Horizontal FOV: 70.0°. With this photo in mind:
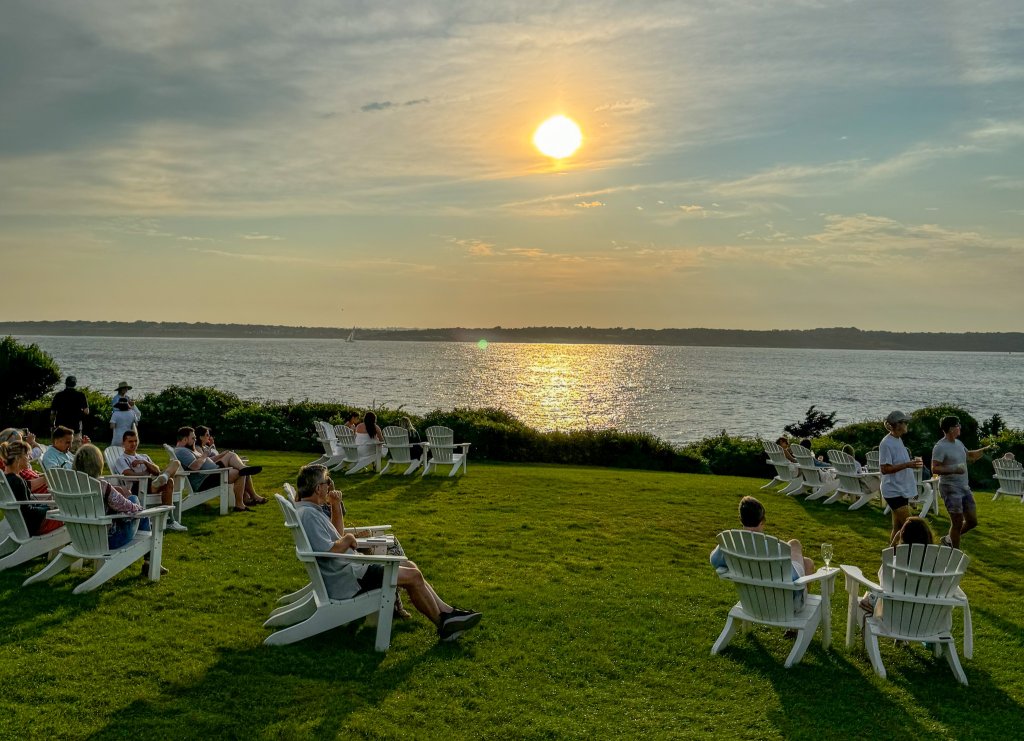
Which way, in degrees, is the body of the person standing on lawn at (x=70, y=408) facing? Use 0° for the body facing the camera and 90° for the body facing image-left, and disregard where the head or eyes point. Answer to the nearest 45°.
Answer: approximately 180°

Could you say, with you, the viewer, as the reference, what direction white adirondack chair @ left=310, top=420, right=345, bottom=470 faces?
facing away from the viewer and to the right of the viewer

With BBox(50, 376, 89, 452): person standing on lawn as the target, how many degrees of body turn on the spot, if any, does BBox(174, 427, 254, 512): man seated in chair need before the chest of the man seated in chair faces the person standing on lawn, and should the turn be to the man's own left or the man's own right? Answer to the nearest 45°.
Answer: approximately 135° to the man's own left

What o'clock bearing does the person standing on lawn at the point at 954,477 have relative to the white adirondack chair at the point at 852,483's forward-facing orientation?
The person standing on lawn is roughly at 4 o'clock from the white adirondack chair.

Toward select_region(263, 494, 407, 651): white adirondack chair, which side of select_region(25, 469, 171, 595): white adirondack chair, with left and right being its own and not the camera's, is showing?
right

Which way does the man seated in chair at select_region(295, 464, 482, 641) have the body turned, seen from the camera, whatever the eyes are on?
to the viewer's right

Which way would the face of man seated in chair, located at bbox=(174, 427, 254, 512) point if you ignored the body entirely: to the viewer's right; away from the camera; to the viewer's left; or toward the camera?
to the viewer's right

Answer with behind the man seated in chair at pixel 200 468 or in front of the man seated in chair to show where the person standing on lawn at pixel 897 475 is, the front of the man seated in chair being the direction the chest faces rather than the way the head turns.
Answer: in front

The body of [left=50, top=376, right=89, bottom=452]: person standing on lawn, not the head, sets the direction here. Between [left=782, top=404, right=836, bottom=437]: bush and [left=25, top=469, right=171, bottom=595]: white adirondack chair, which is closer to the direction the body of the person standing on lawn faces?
the bush

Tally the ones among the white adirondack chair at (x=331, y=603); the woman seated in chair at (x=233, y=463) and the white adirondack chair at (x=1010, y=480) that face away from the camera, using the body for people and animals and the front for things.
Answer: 1

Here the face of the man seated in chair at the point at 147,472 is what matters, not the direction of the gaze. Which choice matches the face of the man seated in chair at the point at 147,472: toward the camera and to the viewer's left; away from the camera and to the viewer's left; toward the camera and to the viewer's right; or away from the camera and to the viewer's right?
toward the camera and to the viewer's right

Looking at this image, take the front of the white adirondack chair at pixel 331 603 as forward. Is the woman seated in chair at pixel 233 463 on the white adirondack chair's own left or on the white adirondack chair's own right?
on the white adirondack chair's own left

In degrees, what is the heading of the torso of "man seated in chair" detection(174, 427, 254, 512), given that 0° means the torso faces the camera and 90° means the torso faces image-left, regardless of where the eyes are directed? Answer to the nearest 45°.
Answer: approximately 270°

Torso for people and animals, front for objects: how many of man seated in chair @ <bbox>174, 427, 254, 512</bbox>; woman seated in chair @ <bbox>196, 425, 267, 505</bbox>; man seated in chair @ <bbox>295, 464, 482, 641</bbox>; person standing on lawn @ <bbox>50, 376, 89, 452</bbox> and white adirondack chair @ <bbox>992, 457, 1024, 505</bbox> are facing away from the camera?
2
